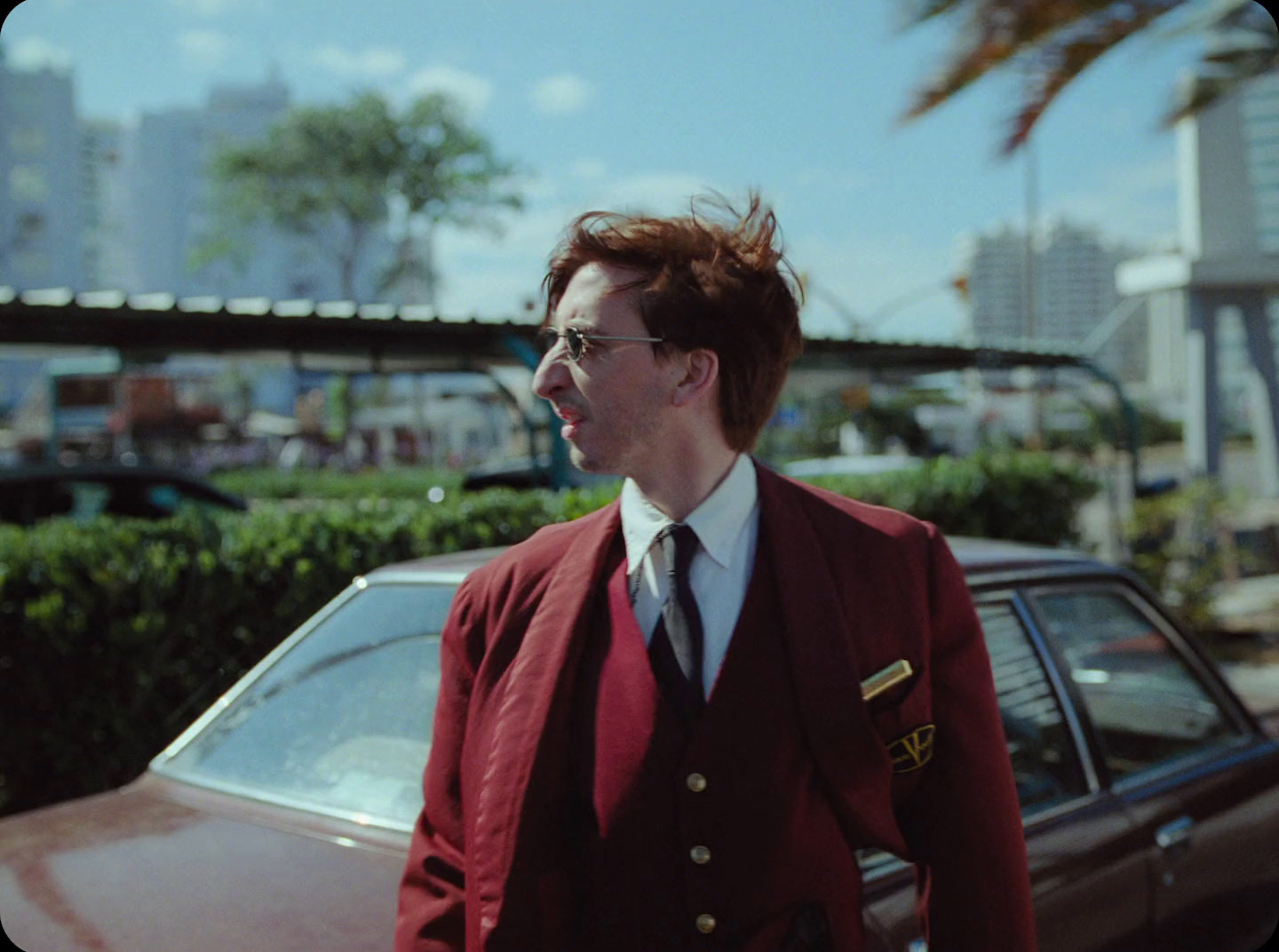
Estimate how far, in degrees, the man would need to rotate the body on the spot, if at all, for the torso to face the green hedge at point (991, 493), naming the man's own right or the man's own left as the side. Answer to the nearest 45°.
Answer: approximately 180°

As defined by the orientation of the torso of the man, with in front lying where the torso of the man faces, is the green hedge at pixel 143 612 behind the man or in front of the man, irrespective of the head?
behind

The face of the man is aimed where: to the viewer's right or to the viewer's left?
to the viewer's left

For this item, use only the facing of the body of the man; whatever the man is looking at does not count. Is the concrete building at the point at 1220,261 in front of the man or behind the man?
behind

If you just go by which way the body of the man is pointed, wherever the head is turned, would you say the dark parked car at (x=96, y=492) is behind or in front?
behind

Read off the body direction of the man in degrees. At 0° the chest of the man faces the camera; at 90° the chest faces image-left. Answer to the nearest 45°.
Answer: approximately 0°

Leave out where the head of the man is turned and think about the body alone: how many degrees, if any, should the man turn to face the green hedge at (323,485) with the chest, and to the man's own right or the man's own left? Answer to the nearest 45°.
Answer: approximately 180°

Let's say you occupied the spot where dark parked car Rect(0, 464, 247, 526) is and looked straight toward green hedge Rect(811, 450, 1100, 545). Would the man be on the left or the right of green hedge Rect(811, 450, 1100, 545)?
right

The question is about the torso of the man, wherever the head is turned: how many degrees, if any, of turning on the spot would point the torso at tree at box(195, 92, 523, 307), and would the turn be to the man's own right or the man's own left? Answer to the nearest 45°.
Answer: approximately 180°
